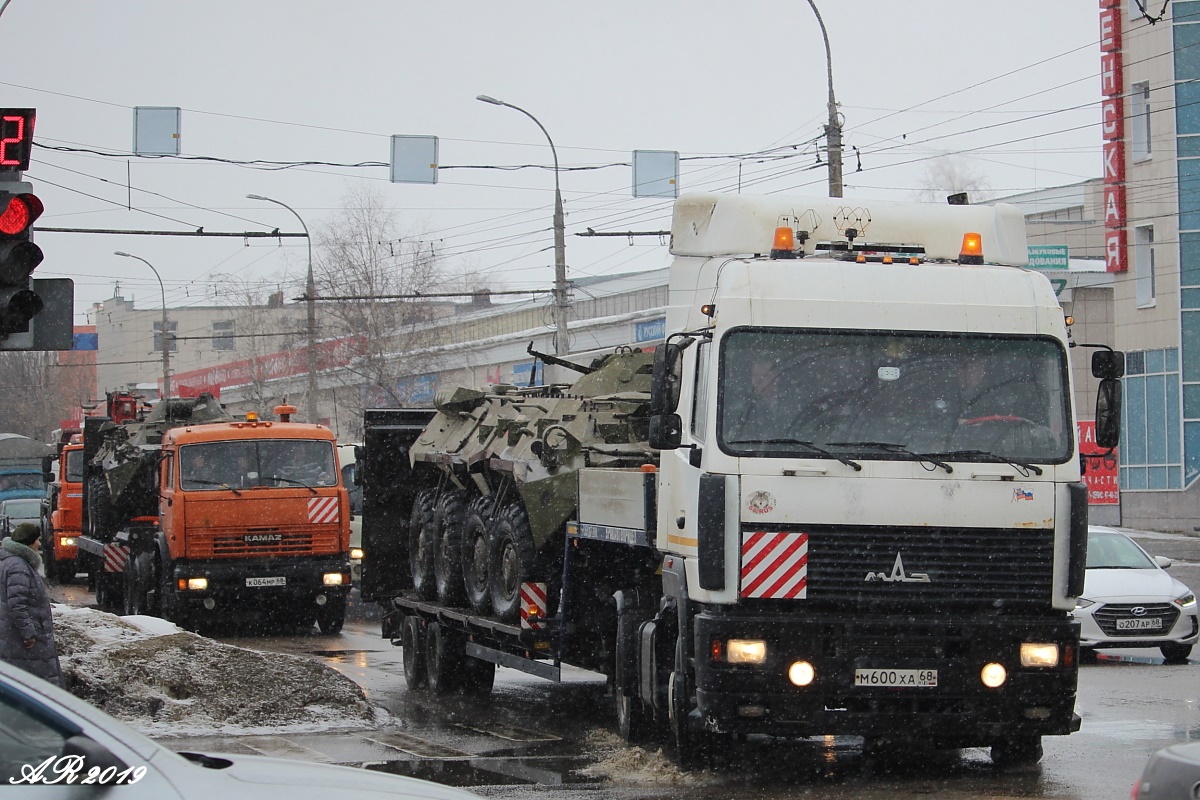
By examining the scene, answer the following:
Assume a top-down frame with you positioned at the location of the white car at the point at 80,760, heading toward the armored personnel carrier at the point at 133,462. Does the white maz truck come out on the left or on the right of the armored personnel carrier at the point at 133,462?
right

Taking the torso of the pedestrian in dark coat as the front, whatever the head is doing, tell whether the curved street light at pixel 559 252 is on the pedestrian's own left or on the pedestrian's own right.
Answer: on the pedestrian's own left

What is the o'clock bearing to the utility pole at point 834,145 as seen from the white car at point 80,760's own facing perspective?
The utility pole is roughly at 10 o'clock from the white car.

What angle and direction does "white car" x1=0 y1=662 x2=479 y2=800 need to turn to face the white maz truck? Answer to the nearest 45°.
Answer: approximately 45° to its left

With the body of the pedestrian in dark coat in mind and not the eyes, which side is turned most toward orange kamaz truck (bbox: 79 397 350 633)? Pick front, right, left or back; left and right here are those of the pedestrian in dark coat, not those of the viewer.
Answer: left

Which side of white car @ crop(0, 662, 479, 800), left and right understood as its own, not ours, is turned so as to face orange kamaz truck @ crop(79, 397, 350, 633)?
left

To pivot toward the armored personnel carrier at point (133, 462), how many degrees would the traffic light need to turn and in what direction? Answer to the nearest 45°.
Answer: approximately 135° to its left

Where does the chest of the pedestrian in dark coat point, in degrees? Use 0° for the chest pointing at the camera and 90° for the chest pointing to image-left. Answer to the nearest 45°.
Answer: approximately 270°

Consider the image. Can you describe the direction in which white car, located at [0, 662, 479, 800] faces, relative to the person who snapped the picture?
facing to the right of the viewer

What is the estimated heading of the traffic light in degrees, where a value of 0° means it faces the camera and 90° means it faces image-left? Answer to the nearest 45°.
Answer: approximately 315°

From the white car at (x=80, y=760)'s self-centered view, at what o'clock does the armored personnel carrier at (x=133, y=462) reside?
The armored personnel carrier is roughly at 9 o'clock from the white car.
